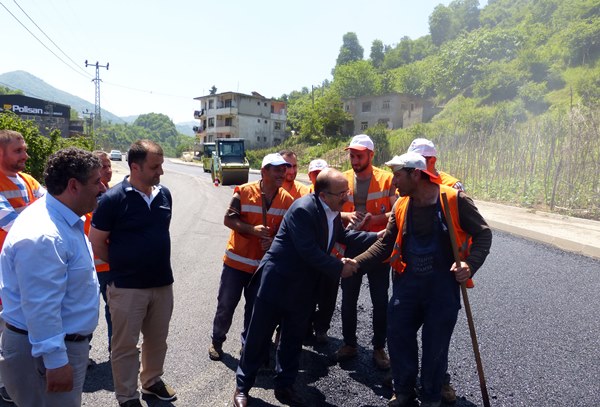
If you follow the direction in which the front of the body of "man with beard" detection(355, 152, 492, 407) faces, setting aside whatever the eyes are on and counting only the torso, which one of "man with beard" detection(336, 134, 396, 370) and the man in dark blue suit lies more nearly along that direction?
the man in dark blue suit

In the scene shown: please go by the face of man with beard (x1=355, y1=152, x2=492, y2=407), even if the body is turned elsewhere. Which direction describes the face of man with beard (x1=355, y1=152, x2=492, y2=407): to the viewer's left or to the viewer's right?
to the viewer's left

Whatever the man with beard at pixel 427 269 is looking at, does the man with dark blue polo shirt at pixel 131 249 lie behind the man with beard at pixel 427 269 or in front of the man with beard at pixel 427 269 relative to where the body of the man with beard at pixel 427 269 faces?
in front

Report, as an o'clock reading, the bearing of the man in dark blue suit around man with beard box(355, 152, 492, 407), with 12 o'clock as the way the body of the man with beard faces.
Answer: The man in dark blue suit is roughly at 1 o'clock from the man with beard.

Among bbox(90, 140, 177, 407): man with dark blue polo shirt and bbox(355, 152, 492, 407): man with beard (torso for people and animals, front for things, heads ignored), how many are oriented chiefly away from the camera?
0

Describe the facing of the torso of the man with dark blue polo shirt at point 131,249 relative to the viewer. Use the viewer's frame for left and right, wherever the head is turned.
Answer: facing the viewer and to the right of the viewer

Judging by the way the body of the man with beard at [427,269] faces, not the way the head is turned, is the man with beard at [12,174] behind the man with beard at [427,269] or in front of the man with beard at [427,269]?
in front

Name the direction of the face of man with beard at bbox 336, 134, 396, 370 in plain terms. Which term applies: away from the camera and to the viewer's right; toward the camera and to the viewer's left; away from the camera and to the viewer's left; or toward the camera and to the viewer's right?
toward the camera and to the viewer's left

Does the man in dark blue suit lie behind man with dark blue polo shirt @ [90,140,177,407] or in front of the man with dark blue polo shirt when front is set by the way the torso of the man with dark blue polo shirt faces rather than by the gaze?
in front

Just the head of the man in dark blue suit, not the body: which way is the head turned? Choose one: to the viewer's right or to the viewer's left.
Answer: to the viewer's right

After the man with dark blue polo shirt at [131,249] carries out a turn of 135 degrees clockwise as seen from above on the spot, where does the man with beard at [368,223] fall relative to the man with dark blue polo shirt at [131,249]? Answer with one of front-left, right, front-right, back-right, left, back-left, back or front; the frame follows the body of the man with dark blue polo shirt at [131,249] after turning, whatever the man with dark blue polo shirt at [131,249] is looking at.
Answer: back

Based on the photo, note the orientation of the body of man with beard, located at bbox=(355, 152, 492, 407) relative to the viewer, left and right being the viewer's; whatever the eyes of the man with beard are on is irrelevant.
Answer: facing the viewer and to the left of the viewer
